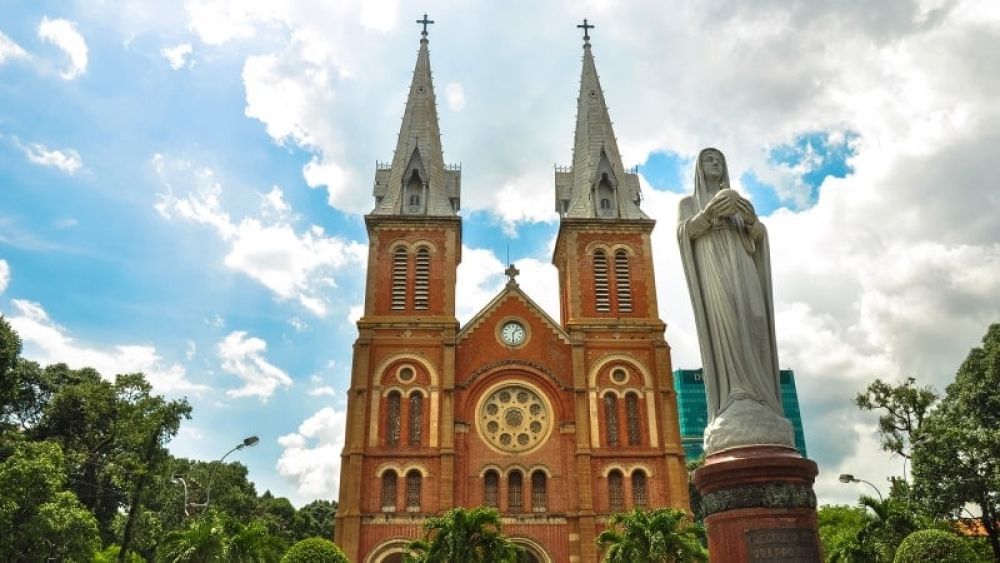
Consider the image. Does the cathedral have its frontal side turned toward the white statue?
yes

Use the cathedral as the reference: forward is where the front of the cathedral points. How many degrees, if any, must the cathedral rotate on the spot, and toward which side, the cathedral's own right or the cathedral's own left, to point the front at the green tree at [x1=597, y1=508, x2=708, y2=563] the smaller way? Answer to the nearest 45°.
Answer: approximately 45° to the cathedral's own left

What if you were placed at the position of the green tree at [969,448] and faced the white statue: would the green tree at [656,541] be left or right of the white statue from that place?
right

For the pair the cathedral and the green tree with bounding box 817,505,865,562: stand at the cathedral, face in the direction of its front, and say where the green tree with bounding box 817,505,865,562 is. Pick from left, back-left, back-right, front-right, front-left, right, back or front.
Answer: left

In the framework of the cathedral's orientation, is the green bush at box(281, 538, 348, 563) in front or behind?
in front

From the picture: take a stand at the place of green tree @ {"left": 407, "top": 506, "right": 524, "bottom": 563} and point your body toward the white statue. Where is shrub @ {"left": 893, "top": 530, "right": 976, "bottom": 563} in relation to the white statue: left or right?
left

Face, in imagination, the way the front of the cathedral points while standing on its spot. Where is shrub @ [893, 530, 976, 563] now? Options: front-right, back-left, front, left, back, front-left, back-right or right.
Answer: front-left

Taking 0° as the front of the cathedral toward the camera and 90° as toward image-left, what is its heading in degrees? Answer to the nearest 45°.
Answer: approximately 0°

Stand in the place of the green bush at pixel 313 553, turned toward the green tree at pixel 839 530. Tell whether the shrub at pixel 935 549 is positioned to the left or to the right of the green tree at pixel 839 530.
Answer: right

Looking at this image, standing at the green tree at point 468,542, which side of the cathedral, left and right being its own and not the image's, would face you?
front

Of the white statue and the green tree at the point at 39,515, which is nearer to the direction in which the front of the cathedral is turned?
the white statue
